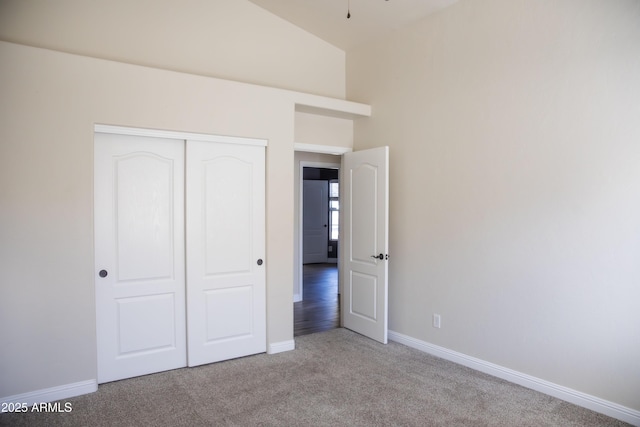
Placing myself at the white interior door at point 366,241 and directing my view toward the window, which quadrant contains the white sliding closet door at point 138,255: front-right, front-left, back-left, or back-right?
back-left

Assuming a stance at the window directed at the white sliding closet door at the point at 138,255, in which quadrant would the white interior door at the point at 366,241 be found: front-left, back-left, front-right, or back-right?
front-left

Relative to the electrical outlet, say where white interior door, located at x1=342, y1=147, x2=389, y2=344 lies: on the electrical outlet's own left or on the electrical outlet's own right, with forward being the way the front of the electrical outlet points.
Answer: on the electrical outlet's own right

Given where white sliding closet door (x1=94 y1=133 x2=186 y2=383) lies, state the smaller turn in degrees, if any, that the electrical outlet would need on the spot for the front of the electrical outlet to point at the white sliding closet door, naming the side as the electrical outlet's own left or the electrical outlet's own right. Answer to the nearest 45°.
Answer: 0° — it already faces it

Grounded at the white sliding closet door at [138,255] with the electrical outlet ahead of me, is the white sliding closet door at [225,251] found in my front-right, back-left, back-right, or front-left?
front-left

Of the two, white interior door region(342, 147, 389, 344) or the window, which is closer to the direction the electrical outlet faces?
the white interior door

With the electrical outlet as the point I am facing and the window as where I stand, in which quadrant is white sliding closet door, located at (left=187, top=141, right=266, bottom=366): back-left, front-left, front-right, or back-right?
front-right

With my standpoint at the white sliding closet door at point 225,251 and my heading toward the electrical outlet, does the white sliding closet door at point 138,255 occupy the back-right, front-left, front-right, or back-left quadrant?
back-right

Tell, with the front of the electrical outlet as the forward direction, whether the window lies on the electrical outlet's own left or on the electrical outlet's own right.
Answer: on the electrical outlet's own right

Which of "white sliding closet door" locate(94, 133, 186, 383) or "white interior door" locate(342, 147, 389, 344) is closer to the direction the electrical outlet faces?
the white sliding closet door

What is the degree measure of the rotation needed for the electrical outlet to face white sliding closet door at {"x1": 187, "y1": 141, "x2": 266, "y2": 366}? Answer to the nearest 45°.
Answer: approximately 45° to its right

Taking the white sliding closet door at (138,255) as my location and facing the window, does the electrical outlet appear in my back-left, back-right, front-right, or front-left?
front-right
